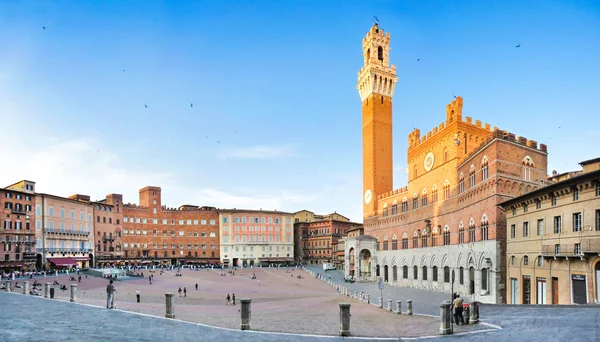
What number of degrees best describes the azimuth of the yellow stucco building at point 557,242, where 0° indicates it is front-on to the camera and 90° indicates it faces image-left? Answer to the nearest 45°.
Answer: approximately 45°

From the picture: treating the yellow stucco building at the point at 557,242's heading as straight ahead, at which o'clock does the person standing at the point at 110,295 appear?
The person standing is roughly at 12 o'clock from the yellow stucco building.

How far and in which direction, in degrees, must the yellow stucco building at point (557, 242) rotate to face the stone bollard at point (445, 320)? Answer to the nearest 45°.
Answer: approximately 45° to its left
